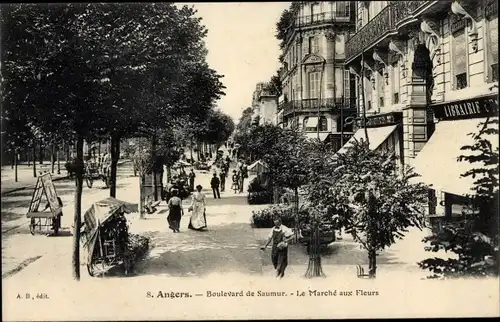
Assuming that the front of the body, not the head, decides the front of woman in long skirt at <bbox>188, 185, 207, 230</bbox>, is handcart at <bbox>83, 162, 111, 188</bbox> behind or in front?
behind

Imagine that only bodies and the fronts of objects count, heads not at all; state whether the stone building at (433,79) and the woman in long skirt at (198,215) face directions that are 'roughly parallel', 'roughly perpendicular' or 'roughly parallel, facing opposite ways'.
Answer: roughly perpendicular

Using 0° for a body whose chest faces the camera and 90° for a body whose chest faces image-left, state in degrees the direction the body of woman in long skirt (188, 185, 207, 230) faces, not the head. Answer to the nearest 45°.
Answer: approximately 0°

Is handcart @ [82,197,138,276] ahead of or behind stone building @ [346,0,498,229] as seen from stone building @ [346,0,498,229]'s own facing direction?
ahead

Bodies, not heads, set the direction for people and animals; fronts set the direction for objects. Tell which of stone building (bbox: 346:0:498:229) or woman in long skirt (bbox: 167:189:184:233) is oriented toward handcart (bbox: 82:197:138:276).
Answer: the stone building

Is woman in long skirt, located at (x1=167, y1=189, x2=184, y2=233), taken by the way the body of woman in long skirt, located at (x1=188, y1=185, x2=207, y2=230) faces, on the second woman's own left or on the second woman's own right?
on the second woman's own right

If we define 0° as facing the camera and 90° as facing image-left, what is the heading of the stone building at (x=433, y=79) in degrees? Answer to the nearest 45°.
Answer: approximately 45°
